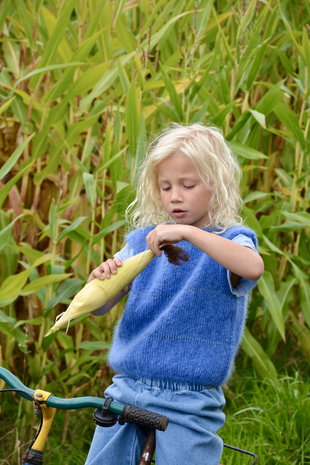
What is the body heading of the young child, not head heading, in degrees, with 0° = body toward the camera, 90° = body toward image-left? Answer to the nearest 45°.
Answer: approximately 45°

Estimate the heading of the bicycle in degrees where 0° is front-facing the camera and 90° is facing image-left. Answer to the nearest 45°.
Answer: approximately 45°
